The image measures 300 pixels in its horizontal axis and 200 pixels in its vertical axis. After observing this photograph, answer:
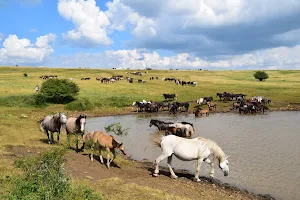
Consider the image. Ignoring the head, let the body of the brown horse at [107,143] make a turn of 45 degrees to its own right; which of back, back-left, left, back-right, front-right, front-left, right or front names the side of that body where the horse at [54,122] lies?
back-right

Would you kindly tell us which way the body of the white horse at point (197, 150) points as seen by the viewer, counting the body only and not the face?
to the viewer's right

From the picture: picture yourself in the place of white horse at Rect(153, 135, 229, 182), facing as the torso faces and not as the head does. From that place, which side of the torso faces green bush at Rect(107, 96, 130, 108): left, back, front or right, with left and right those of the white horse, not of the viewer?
left

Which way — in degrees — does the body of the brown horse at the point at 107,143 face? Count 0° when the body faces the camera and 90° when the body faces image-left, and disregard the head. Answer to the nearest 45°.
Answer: approximately 315°

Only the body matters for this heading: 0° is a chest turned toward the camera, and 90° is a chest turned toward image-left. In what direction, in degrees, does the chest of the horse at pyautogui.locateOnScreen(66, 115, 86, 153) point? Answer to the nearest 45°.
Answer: approximately 315°

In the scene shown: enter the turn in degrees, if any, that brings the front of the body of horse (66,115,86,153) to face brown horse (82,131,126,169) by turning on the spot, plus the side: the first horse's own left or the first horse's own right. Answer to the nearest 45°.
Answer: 0° — it already faces it

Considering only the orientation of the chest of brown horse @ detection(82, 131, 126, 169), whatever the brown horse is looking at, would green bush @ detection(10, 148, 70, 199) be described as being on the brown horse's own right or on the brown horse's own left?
on the brown horse's own right
